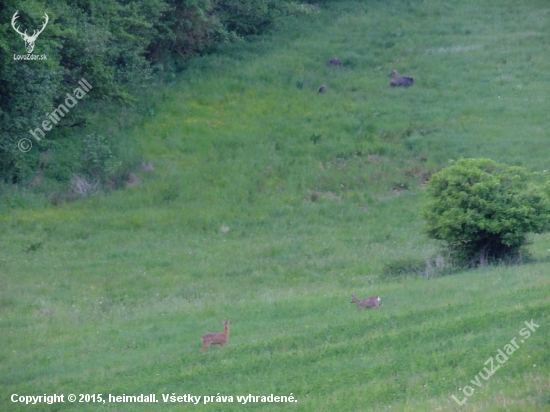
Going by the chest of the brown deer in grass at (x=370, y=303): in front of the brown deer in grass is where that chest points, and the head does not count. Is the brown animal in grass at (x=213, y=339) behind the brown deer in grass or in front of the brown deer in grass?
in front

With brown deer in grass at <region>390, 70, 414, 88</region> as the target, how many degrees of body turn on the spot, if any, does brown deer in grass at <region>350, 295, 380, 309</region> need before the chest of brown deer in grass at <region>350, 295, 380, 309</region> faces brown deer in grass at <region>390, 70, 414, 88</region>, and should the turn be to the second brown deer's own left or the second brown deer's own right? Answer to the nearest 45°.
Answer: approximately 90° to the second brown deer's own right

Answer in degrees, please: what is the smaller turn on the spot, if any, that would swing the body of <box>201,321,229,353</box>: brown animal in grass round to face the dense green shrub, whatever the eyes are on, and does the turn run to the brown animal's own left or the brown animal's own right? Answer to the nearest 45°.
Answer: approximately 45° to the brown animal's own left

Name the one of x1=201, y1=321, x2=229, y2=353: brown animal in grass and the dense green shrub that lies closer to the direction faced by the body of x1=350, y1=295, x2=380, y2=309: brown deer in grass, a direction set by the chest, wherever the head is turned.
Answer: the brown animal in grass

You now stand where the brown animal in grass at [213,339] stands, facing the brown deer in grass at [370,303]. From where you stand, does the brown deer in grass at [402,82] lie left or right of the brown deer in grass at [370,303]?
left

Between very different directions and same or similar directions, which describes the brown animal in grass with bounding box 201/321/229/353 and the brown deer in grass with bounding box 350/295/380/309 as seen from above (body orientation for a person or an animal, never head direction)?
very different directions

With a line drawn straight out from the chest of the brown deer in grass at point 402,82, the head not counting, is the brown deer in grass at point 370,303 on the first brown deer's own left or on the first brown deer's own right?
on the first brown deer's own left

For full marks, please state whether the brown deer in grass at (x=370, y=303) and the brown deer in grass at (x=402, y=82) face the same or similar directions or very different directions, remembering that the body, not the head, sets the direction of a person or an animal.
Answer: same or similar directions

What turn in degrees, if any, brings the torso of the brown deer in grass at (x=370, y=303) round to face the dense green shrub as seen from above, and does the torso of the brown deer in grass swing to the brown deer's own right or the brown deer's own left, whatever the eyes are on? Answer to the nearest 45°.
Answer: approximately 135° to the brown deer's own right

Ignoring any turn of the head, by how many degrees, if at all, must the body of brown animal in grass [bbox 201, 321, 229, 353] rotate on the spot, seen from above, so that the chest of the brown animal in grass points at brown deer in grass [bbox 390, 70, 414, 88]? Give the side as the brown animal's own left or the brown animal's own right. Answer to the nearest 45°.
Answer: approximately 90° to the brown animal's own left

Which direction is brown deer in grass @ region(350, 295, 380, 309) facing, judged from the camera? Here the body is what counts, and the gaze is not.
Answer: to the viewer's left

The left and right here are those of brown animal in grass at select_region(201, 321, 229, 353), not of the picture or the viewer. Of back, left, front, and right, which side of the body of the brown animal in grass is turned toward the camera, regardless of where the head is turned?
right

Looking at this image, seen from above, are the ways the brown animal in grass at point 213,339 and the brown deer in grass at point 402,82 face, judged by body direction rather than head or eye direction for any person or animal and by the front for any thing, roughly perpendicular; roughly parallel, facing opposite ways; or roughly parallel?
roughly parallel, facing opposite ways

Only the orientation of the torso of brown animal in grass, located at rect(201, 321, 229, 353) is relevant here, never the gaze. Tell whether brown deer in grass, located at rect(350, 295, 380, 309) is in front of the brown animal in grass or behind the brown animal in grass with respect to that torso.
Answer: in front

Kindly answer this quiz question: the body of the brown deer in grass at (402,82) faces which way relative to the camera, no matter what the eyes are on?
to the viewer's left
